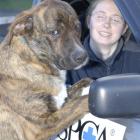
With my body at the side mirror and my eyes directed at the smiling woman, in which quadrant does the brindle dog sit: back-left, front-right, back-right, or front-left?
front-left

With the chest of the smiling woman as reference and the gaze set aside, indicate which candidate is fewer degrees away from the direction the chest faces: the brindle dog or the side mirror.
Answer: the side mirror

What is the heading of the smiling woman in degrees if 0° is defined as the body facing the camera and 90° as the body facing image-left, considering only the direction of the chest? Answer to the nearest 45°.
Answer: approximately 0°

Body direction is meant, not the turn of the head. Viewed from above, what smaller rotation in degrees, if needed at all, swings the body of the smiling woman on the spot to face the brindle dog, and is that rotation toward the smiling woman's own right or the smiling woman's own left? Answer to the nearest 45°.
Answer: approximately 45° to the smiling woman's own right

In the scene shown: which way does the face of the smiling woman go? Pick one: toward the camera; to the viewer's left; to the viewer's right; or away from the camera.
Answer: toward the camera

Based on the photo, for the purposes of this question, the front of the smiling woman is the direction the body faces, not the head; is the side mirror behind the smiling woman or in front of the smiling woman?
in front

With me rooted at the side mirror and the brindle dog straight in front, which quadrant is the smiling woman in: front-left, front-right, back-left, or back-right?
front-right
